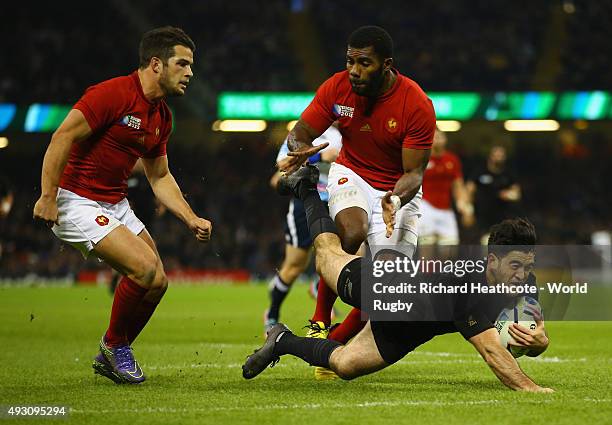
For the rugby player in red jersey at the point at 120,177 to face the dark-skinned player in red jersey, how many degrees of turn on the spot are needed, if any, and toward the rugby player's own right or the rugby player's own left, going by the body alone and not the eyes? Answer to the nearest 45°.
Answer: approximately 45° to the rugby player's own left

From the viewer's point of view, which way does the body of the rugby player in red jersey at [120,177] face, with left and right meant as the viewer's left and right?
facing the viewer and to the right of the viewer
